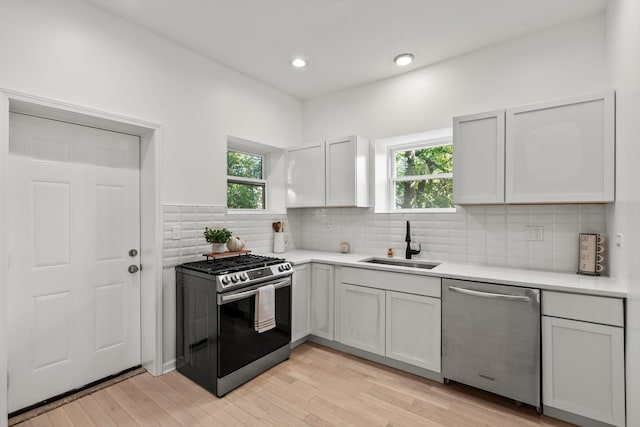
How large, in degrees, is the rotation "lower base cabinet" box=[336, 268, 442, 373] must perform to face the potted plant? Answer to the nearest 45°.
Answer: approximately 45° to its right

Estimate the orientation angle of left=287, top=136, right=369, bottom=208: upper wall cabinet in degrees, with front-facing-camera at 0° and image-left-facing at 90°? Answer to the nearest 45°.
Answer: approximately 45°

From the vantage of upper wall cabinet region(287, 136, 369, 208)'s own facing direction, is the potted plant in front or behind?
in front

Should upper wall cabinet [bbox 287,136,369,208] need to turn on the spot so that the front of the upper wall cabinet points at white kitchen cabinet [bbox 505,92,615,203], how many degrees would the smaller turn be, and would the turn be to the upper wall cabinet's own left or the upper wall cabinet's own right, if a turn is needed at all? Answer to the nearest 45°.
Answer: approximately 90° to the upper wall cabinet's own left

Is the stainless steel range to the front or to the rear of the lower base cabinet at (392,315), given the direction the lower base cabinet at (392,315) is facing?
to the front

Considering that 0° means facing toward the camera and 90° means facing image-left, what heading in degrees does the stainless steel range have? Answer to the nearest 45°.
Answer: approximately 315°

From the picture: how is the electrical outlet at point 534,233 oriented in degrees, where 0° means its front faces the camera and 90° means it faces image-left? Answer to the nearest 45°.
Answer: approximately 0°
